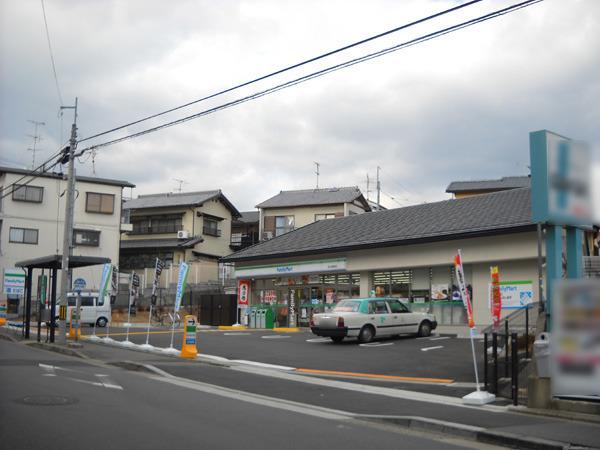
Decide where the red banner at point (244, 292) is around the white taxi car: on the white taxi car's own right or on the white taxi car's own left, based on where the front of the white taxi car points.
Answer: on the white taxi car's own left

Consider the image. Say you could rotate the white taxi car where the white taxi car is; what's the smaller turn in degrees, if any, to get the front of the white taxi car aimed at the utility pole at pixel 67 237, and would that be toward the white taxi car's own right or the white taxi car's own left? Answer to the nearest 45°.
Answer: approximately 135° to the white taxi car's own left

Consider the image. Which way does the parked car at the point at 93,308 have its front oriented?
to the viewer's right

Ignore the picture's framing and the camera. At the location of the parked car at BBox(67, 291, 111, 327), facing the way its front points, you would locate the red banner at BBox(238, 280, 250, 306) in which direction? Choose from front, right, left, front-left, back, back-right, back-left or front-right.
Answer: front-right

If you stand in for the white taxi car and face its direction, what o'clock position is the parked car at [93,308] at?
The parked car is roughly at 9 o'clock from the white taxi car.

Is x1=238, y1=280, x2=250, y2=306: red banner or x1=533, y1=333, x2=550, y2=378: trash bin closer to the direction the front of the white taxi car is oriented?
the red banner

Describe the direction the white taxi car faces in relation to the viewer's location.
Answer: facing away from the viewer and to the right of the viewer
